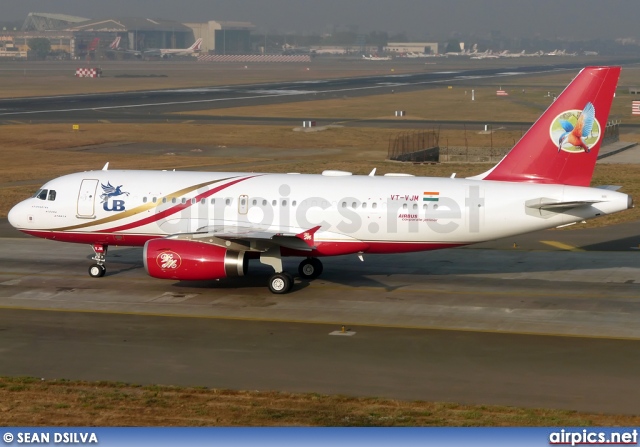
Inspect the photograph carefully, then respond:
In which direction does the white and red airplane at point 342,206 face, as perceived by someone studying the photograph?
facing to the left of the viewer
